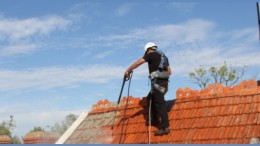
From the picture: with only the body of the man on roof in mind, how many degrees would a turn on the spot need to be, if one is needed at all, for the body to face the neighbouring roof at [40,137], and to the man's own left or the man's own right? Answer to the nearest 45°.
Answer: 0° — they already face it

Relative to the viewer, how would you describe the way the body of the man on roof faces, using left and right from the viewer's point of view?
facing away from the viewer and to the left of the viewer
